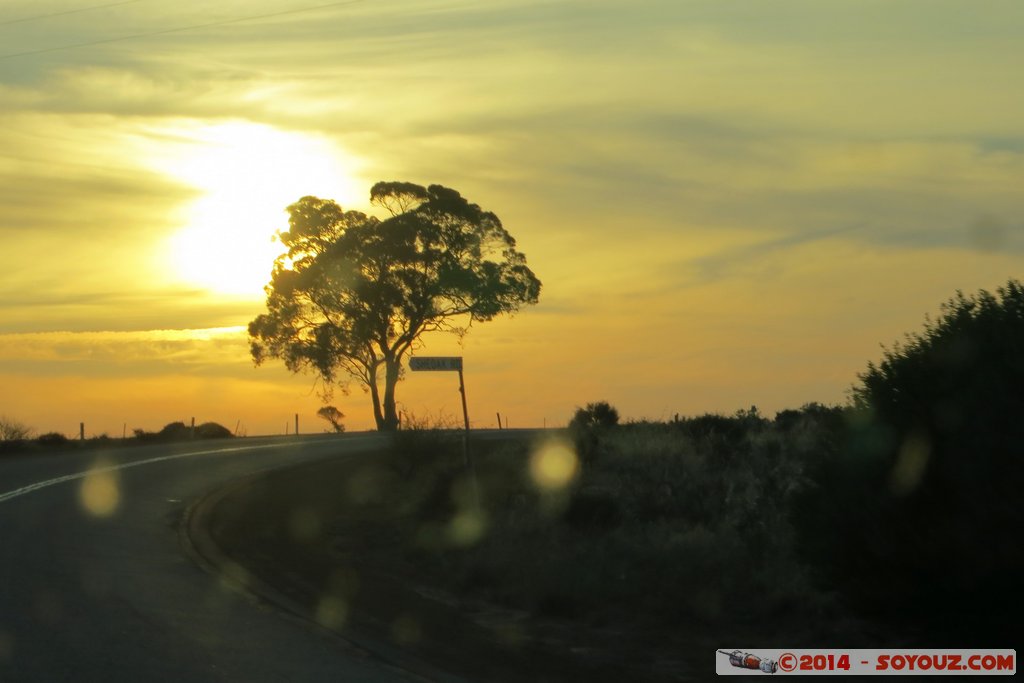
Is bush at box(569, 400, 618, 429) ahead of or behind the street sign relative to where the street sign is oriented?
behind

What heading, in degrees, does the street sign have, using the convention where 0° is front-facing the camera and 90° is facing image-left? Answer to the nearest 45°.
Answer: approximately 0°

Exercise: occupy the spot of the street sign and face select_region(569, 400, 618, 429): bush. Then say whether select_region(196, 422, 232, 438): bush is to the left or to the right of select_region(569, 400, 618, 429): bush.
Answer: left

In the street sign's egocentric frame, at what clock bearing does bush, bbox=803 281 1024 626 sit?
The bush is roughly at 11 o'clock from the street sign.

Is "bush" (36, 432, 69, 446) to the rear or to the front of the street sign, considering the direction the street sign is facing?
to the rear

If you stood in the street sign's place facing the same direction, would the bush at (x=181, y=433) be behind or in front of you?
behind

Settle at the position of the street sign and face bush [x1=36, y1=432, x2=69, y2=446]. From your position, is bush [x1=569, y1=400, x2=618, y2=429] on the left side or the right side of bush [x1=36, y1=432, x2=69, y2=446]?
right
